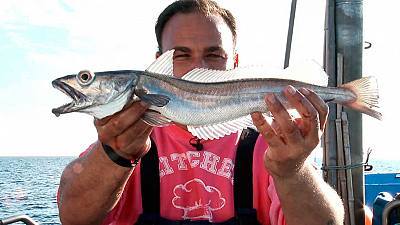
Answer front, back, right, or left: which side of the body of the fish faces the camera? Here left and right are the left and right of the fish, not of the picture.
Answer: left

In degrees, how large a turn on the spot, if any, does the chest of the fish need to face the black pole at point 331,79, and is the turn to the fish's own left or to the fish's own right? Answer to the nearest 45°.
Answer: approximately 135° to the fish's own right

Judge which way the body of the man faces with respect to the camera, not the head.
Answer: toward the camera

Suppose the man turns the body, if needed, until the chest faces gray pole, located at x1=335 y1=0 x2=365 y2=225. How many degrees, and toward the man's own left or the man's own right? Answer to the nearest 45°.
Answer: approximately 135° to the man's own left

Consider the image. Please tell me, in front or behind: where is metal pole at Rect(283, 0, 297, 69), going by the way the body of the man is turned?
behind

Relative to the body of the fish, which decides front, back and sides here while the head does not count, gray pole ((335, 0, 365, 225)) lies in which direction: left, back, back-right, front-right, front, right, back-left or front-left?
back-right

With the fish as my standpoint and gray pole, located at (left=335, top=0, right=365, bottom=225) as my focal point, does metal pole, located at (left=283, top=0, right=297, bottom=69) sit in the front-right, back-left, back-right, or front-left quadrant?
front-left
